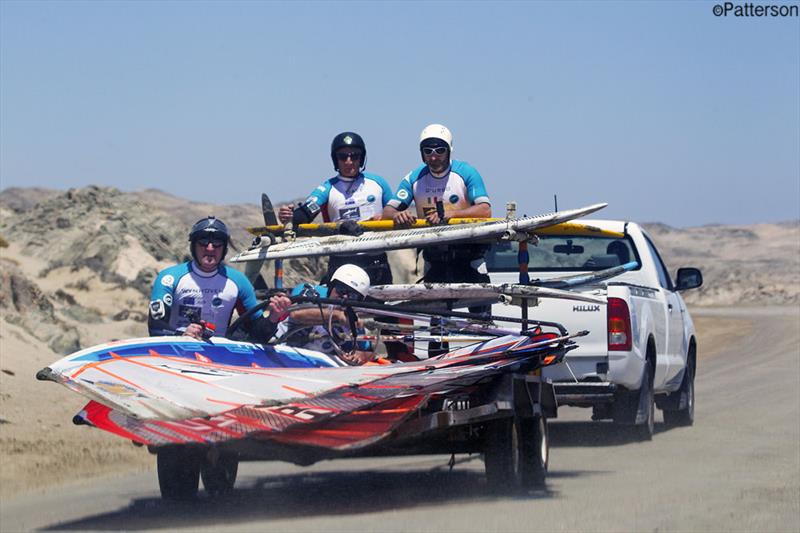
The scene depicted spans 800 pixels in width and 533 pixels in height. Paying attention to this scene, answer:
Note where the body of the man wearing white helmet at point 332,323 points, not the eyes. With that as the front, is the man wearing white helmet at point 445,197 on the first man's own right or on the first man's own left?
on the first man's own left

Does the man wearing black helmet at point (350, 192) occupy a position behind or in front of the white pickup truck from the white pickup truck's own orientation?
behind

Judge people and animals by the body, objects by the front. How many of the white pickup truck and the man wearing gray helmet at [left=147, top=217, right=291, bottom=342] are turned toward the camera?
1

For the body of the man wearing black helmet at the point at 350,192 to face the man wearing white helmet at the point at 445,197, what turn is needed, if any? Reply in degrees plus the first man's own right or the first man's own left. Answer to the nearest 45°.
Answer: approximately 90° to the first man's own left

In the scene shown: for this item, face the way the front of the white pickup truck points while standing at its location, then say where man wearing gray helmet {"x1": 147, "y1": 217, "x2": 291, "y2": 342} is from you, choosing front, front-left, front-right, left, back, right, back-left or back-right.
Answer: back

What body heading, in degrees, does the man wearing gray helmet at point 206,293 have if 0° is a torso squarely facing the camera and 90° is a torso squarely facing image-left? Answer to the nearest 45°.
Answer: approximately 0°

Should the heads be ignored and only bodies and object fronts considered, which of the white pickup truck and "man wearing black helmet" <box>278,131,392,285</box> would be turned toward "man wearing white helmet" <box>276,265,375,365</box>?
the man wearing black helmet

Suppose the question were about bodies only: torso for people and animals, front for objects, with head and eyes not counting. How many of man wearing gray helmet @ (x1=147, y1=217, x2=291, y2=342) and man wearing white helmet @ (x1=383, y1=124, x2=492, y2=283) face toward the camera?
2
